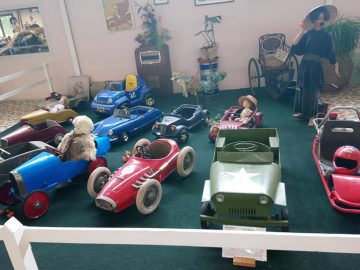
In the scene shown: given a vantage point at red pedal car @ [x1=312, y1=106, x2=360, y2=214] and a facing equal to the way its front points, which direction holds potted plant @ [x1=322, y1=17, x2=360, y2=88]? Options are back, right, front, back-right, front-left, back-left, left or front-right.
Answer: back

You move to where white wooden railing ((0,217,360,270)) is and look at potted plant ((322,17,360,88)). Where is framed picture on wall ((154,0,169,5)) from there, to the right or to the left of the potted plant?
left

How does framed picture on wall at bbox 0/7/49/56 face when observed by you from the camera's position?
facing the viewer

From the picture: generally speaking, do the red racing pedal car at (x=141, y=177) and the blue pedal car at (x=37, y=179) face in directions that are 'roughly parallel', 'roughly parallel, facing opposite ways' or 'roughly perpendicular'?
roughly parallel

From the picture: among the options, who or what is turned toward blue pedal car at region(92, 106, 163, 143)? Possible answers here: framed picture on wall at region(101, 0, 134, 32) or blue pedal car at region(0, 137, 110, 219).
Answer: the framed picture on wall

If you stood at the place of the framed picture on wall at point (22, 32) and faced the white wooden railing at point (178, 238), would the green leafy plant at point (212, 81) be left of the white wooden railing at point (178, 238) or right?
left

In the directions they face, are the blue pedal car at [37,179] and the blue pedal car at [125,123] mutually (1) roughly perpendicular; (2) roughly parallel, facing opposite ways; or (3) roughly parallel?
roughly parallel

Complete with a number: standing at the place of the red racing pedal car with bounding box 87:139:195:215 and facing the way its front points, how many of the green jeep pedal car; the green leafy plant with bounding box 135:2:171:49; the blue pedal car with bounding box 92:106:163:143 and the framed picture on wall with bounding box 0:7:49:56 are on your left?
1

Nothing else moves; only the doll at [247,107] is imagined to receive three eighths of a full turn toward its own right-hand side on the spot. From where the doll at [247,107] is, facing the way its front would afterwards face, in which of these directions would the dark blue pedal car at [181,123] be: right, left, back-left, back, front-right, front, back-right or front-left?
left

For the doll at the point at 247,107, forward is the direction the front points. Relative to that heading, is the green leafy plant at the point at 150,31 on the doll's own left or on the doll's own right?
on the doll's own right

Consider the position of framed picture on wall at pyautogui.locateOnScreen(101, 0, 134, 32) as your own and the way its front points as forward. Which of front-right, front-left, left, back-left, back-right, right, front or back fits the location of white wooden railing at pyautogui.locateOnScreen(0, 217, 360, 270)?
front

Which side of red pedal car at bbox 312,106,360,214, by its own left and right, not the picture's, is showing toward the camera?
front
